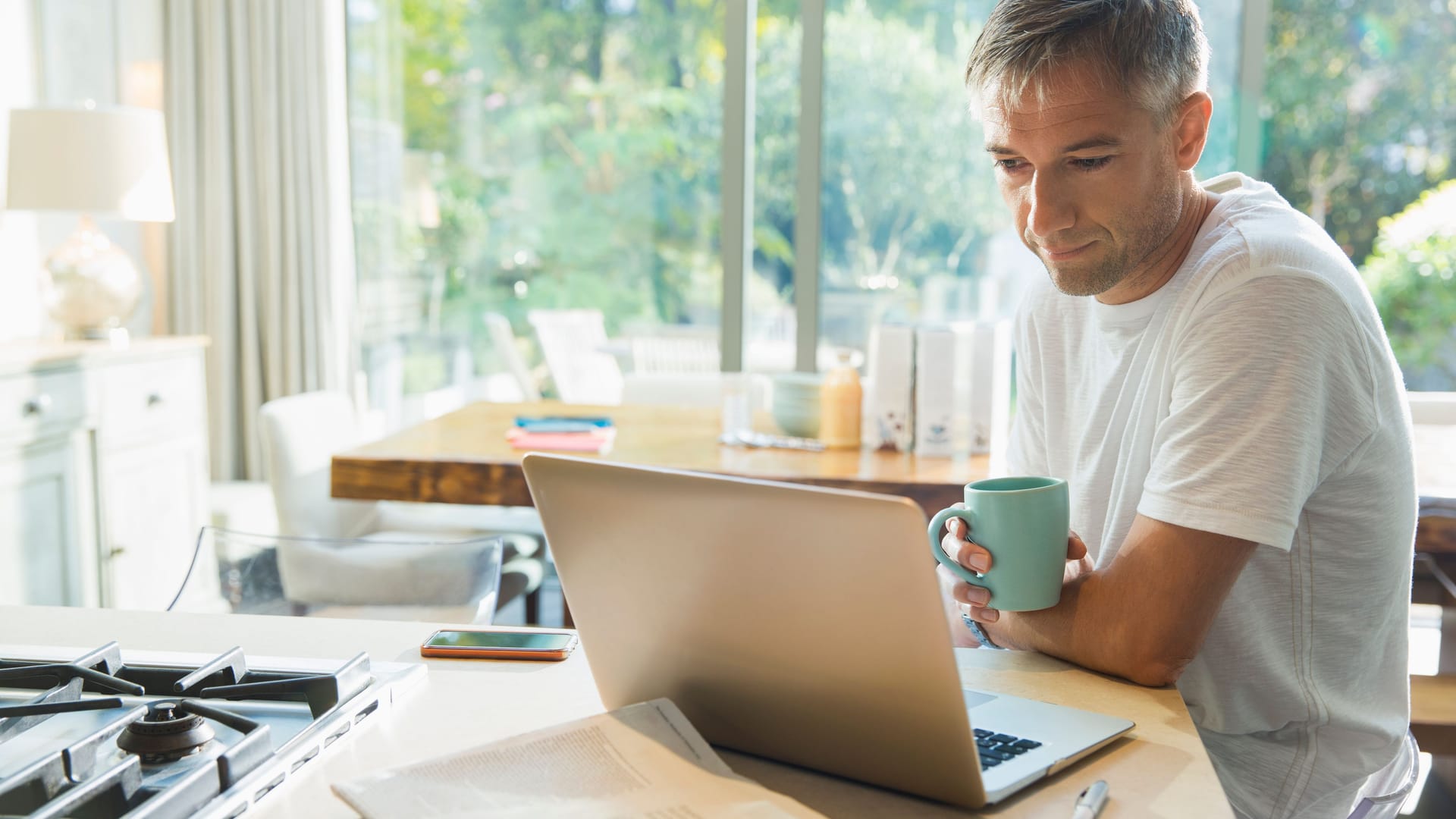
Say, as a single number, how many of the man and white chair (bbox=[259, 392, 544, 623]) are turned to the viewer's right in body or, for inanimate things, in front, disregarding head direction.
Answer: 1

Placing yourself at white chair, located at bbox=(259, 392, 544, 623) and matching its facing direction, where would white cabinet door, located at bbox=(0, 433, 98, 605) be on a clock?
The white cabinet door is roughly at 7 o'clock from the white chair.

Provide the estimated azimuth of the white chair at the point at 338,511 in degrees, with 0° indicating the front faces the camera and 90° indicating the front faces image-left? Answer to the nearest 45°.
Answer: approximately 270°

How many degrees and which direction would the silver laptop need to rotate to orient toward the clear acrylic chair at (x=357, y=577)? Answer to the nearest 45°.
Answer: approximately 90° to its left

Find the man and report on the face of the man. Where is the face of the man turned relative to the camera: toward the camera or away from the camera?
toward the camera

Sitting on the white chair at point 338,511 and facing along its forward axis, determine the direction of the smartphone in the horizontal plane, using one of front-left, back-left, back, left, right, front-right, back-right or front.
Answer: right

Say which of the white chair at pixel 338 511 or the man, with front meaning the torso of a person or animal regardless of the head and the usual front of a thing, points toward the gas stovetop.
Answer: the man

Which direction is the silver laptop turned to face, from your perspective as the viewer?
facing away from the viewer and to the right of the viewer

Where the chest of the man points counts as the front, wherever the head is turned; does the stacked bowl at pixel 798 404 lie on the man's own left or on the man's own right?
on the man's own right

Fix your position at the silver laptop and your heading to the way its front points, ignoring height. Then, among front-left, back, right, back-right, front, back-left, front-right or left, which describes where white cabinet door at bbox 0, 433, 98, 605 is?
left

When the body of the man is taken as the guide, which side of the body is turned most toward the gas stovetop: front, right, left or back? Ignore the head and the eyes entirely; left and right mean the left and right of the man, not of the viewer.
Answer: front
